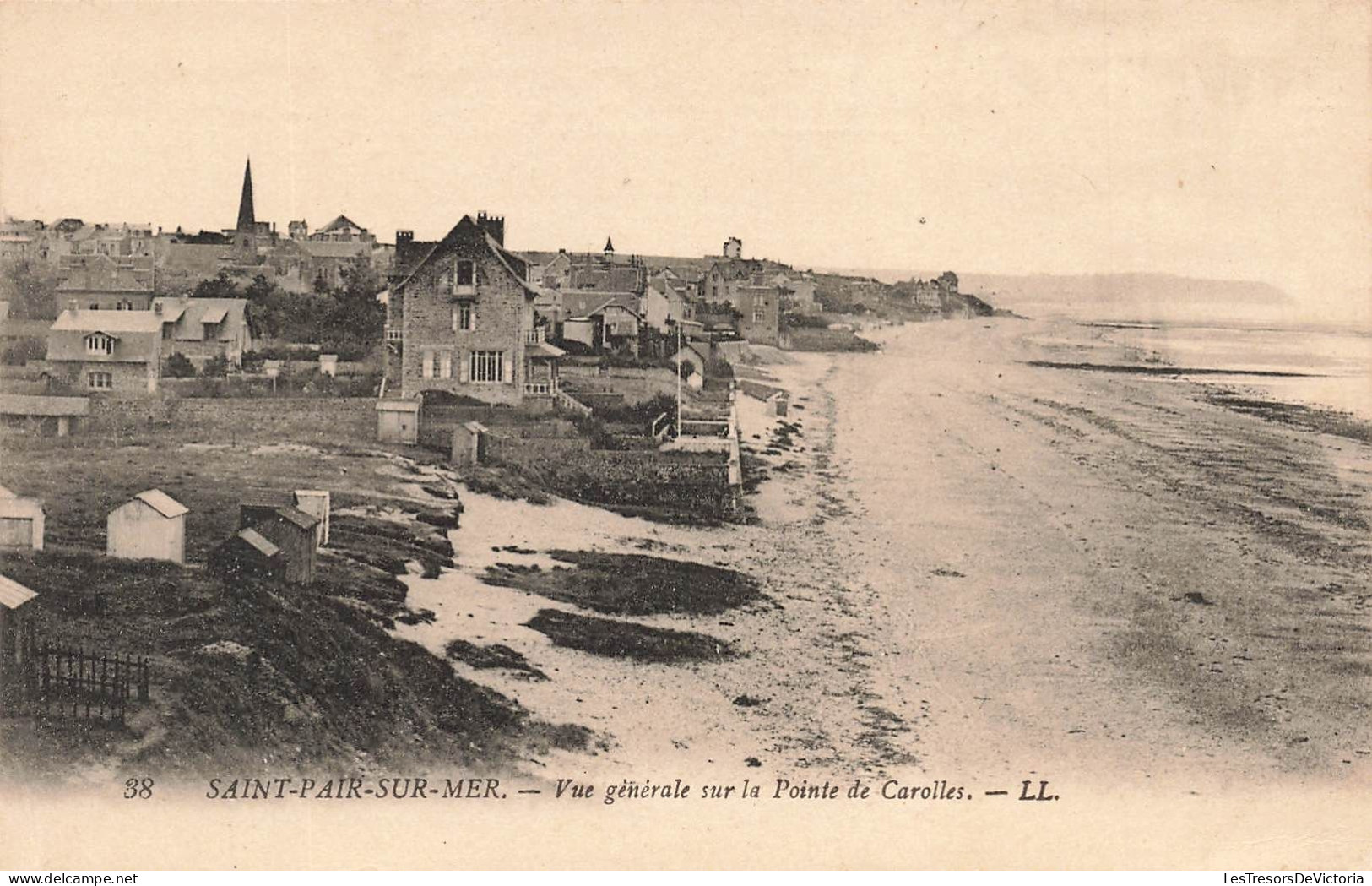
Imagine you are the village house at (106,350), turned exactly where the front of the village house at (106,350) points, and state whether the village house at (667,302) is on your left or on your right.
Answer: on your left

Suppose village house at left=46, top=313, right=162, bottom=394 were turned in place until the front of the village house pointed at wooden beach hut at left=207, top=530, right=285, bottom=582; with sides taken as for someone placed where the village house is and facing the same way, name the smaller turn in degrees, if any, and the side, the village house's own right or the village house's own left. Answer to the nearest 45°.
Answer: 0° — it already faces it

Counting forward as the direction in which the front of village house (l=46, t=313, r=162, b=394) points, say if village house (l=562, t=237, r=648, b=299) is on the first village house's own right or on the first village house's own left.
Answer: on the first village house's own left

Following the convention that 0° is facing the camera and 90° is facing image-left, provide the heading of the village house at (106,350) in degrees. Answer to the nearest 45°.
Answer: approximately 0°

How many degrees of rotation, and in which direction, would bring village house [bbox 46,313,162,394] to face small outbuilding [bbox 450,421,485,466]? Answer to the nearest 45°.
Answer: approximately 90° to its left

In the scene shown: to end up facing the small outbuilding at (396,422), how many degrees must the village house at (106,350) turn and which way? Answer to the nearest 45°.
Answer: approximately 90° to its left

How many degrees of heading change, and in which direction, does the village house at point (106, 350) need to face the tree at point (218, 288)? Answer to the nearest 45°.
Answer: approximately 135° to its left

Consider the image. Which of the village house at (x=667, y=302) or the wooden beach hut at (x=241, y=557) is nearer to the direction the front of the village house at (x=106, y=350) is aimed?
the wooden beach hut
